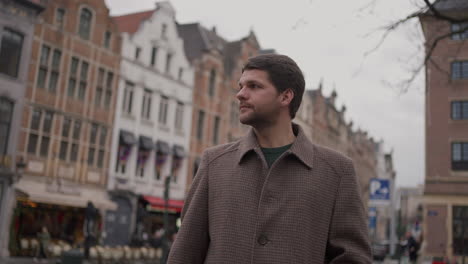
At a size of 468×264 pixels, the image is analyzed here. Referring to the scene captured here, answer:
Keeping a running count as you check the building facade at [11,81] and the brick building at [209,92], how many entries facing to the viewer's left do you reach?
0

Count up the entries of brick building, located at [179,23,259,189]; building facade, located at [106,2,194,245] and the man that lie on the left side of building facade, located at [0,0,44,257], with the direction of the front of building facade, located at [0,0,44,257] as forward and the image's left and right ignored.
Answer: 2

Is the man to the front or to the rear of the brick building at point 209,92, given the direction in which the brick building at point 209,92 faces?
to the front

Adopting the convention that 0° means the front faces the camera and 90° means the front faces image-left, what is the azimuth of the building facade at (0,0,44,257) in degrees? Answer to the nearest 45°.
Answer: approximately 315°

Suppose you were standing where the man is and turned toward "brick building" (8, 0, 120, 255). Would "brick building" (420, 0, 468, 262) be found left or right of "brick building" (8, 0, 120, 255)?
right

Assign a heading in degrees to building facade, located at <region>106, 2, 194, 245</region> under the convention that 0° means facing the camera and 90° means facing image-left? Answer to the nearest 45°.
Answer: approximately 315°

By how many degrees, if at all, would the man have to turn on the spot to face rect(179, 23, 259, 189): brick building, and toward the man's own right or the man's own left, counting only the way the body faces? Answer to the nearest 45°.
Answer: approximately 180°

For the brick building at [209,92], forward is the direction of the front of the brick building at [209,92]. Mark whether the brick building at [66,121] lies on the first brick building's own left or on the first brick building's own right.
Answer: on the first brick building's own right

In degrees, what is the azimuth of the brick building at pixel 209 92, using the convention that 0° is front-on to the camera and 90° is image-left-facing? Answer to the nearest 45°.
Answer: approximately 315°

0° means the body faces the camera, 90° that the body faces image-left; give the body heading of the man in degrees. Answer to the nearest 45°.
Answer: approximately 0°

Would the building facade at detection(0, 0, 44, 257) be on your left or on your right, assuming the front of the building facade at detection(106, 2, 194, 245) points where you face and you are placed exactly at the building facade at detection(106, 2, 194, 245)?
on your right

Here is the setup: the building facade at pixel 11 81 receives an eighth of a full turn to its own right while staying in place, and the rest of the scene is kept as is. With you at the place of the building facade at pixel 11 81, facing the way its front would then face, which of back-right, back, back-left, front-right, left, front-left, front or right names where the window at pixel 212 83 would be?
back-left

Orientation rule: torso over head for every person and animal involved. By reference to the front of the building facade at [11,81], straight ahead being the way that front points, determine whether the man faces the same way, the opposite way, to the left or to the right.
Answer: to the right
